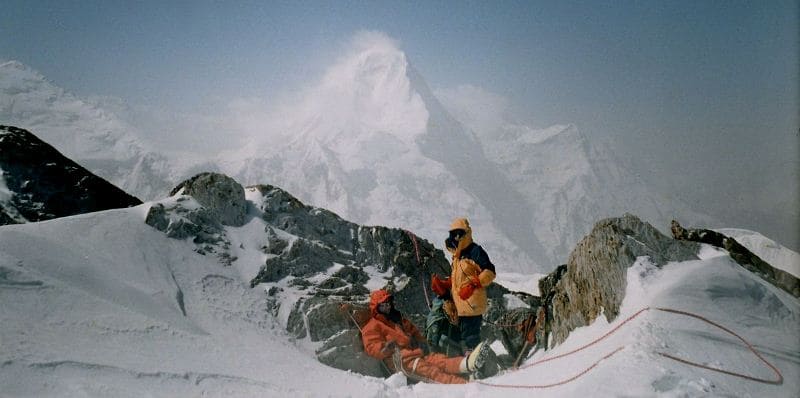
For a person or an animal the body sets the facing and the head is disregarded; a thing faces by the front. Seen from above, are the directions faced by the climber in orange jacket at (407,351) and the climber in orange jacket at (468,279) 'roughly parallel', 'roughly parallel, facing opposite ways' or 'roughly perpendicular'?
roughly perpendicular

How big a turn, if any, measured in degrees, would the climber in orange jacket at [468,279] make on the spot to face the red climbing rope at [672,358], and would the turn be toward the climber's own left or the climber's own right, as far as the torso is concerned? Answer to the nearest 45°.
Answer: approximately 90° to the climber's own left

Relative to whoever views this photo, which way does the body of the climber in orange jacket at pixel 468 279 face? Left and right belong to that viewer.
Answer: facing the viewer and to the left of the viewer

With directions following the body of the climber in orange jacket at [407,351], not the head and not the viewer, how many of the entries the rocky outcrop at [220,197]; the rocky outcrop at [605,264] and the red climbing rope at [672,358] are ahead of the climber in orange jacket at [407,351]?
2

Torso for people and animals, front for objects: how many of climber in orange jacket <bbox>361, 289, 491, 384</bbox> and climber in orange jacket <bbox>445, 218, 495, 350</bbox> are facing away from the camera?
0

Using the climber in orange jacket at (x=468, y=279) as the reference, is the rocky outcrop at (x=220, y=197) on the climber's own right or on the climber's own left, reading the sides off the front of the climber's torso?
on the climber's own right

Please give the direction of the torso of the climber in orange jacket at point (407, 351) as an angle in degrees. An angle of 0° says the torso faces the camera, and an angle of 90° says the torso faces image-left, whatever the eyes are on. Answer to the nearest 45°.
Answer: approximately 315°

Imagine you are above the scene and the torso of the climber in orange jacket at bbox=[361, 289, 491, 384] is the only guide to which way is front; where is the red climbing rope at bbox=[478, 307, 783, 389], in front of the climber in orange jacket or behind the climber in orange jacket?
in front

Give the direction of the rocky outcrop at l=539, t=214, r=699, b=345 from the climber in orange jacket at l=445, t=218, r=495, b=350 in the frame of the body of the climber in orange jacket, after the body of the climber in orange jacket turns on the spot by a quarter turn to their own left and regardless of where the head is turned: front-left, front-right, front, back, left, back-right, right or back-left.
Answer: front
